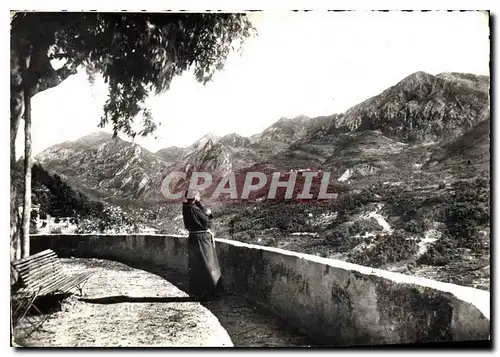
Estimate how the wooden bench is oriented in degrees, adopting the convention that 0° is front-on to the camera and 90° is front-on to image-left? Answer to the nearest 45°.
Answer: approximately 315°
